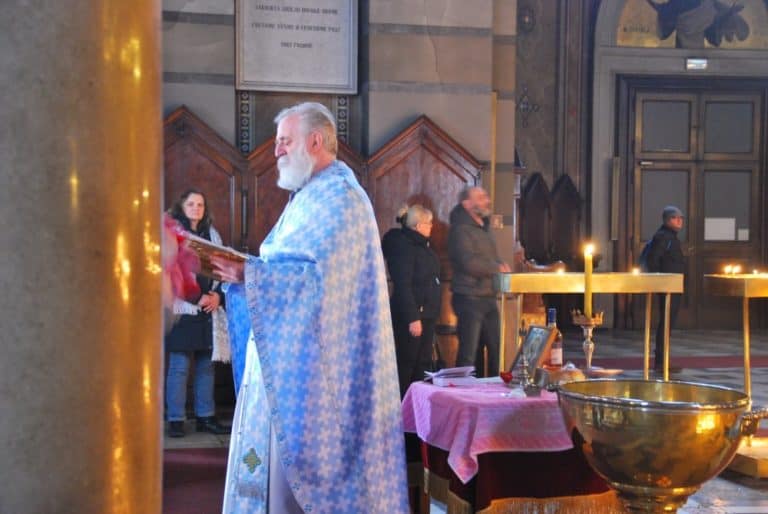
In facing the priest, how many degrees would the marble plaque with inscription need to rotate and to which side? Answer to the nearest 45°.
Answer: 0° — it already faces them

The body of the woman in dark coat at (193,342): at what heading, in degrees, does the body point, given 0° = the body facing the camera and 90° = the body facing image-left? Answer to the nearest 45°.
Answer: approximately 315°

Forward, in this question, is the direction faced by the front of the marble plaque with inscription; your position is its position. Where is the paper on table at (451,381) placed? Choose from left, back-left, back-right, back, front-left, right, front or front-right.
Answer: front

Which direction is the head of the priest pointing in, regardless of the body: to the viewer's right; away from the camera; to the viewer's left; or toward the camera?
to the viewer's left

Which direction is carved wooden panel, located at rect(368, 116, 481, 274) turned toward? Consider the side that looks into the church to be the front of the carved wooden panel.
toward the camera

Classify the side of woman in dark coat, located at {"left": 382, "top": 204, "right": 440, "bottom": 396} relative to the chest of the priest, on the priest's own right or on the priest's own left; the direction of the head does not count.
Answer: on the priest's own right

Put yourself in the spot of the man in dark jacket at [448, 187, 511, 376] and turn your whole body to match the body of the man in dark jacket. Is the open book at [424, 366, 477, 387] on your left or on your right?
on your right

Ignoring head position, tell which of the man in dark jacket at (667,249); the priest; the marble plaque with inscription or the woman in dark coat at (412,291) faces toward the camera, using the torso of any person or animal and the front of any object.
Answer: the marble plaque with inscription

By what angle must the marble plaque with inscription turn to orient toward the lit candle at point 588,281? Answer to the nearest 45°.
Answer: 0° — it already faces it

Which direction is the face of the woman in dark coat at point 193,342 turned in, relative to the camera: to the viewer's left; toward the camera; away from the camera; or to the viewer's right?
toward the camera

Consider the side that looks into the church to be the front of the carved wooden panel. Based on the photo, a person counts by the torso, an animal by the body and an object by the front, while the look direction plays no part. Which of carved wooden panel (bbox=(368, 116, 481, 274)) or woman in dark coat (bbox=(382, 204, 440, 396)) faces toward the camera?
the carved wooden panel

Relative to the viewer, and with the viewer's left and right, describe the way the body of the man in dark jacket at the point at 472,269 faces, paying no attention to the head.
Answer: facing the viewer and to the right of the viewer

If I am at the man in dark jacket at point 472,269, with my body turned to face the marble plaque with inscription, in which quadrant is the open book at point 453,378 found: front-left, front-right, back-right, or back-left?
back-left

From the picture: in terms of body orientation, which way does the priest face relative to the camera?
to the viewer's left

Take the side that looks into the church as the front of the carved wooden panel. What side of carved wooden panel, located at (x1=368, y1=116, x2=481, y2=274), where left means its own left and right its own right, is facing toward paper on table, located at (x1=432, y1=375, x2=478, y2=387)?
front

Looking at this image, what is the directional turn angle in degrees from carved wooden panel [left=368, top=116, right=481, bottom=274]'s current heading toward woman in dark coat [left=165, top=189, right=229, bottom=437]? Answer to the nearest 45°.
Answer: approximately 45° to its right

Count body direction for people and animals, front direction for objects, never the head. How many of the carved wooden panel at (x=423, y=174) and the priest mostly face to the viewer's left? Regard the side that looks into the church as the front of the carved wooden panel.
1
